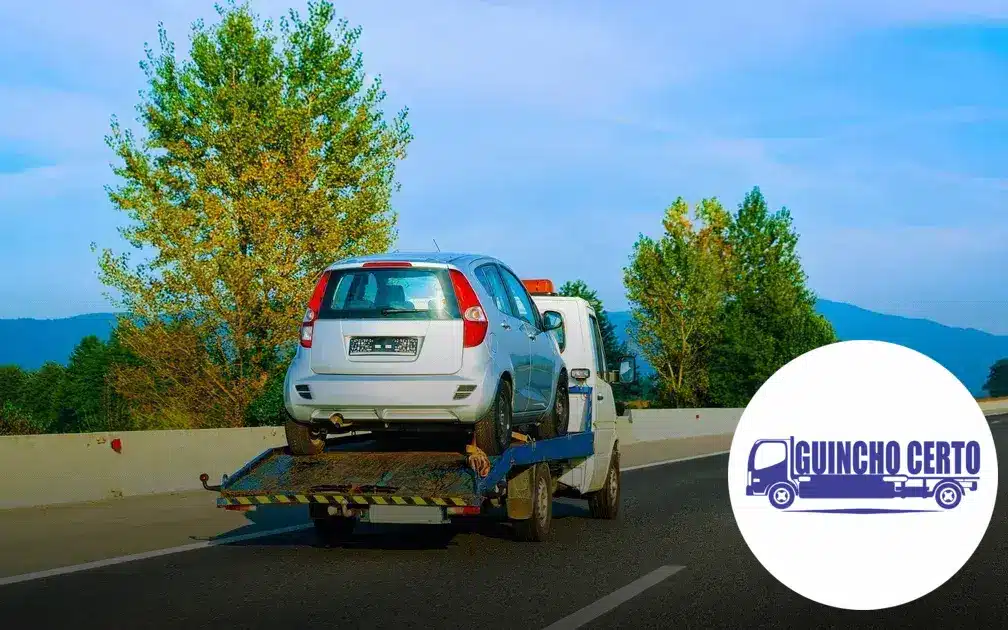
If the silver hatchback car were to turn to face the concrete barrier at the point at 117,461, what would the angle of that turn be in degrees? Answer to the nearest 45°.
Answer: approximately 90° to its left

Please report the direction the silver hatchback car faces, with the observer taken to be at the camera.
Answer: facing away from the viewer and to the right of the viewer
